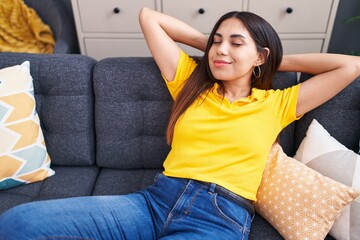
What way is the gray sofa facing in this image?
toward the camera

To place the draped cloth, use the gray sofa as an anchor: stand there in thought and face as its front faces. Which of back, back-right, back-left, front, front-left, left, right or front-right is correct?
back-right
